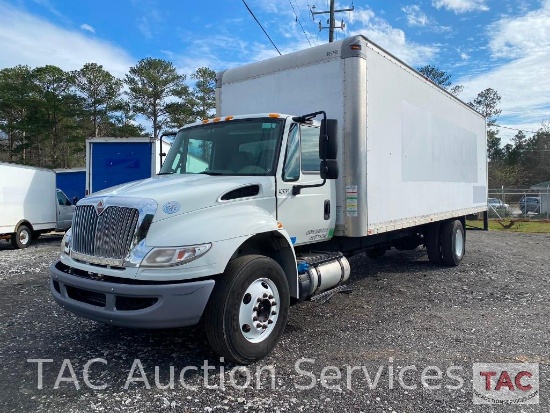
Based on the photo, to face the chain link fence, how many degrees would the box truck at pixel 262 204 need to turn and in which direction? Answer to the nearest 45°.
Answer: approximately 180°

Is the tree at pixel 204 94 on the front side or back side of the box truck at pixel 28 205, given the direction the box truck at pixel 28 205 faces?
on the front side

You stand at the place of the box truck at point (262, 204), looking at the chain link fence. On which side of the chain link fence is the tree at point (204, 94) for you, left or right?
left

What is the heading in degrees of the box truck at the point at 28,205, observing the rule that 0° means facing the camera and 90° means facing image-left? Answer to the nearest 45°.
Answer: approximately 225°

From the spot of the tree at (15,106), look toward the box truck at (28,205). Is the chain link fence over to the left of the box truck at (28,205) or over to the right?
left

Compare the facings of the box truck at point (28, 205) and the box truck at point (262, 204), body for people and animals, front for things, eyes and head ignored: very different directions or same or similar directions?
very different directions

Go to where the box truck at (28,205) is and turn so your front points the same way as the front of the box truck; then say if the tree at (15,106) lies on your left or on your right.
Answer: on your left

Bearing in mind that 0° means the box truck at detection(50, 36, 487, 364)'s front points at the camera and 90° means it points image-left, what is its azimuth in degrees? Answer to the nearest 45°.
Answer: approximately 45°
